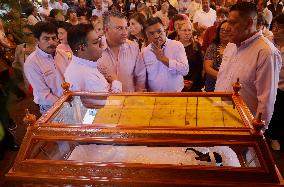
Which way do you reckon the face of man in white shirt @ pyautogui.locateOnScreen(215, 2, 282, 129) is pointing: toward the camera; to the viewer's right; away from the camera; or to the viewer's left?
to the viewer's left

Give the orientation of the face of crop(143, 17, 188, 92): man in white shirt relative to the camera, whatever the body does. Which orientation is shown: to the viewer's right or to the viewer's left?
to the viewer's left

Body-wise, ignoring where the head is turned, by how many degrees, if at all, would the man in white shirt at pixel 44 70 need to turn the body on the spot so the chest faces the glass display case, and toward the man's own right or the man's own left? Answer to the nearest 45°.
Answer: approximately 45° to the man's own right

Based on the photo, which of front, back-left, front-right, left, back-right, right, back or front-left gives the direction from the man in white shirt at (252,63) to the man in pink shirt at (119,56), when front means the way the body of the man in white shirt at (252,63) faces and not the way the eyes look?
front-right

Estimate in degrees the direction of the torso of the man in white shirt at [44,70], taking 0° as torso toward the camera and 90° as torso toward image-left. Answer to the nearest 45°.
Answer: approximately 315°

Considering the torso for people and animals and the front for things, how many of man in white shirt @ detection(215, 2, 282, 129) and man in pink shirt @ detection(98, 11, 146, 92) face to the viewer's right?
0

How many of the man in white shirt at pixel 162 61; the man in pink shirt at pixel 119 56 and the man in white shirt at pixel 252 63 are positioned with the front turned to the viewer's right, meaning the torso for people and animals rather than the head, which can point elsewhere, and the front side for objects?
0

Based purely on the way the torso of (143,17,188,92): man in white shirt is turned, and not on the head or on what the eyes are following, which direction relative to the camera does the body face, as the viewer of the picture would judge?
toward the camera

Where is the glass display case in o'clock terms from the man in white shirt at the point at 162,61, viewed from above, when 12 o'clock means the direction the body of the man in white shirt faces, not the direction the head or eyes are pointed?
The glass display case is roughly at 12 o'clock from the man in white shirt.

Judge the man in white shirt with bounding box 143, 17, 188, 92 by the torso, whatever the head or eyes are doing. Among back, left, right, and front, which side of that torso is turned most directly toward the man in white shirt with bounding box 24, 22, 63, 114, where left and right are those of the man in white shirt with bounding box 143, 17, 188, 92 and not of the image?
right

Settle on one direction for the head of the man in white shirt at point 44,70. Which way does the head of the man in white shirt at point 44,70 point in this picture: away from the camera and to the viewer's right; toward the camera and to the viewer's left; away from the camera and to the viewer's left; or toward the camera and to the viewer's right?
toward the camera and to the viewer's right

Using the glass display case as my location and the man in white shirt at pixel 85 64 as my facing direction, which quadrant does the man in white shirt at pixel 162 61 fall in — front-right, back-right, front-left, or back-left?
front-right

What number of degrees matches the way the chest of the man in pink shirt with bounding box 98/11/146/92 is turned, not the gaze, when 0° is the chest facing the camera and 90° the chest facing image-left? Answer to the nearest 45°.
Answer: approximately 0°
